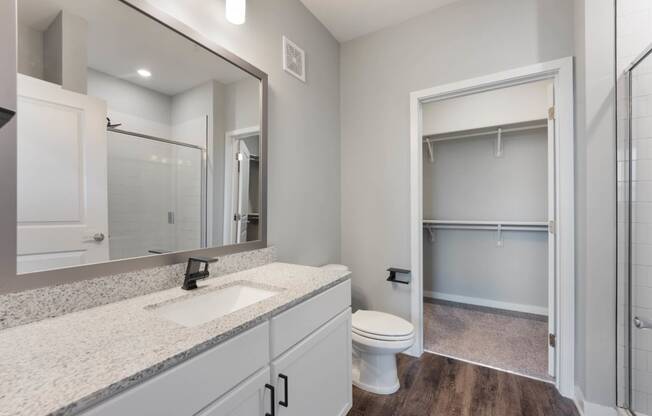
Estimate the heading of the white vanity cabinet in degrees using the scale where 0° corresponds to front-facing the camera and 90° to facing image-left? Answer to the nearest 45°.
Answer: approximately 315°

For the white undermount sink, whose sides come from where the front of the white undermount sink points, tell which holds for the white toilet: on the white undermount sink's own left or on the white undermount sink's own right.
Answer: on the white undermount sink's own left

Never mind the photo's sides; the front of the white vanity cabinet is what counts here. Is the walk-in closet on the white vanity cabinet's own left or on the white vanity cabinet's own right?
on the white vanity cabinet's own left

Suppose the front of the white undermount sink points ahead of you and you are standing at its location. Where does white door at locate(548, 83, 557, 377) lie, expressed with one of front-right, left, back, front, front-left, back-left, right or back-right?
front-left

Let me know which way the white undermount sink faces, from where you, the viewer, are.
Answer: facing the viewer and to the right of the viewer
